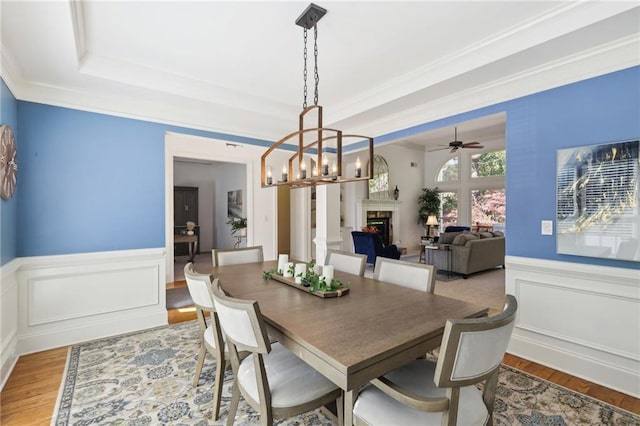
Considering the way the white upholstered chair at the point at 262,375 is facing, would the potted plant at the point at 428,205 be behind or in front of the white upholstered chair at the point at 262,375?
in front

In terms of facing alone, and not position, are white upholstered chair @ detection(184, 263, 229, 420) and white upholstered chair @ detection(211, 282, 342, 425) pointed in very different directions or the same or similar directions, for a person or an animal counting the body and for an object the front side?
same or similar directions

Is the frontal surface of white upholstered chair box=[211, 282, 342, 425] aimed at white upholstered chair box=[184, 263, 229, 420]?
no

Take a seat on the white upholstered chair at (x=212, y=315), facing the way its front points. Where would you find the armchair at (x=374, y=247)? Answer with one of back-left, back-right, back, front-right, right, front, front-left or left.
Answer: front

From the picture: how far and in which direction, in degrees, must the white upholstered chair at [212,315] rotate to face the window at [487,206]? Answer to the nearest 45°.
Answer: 0° — it already faces it

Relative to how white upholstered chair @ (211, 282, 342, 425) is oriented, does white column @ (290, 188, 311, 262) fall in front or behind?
in front

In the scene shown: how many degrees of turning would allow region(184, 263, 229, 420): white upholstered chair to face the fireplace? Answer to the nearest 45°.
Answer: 0° — it already faces it

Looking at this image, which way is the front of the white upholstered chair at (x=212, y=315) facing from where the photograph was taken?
facing away from the viewer and to the right of the viewer

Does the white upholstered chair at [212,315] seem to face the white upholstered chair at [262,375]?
no

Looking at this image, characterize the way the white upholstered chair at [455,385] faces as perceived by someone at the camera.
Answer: facing away from the viewer and to the left of the viewer

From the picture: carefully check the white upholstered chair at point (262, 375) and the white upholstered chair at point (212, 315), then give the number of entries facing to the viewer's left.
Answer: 0

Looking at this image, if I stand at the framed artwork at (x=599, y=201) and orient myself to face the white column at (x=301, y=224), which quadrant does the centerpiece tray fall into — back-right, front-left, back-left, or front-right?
front-left

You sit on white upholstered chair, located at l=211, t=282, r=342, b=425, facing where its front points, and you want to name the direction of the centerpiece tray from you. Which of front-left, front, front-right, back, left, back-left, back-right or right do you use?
front

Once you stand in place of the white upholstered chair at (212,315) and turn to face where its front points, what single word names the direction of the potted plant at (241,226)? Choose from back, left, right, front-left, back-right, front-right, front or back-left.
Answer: front-left

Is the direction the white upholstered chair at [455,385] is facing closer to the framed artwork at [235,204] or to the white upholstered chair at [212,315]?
the framed artwork

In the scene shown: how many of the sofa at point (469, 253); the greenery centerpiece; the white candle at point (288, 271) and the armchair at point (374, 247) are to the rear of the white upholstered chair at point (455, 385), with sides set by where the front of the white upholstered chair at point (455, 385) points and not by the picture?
0

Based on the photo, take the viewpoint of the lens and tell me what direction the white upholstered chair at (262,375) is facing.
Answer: facing away from the viewer and to the right of the viewer
